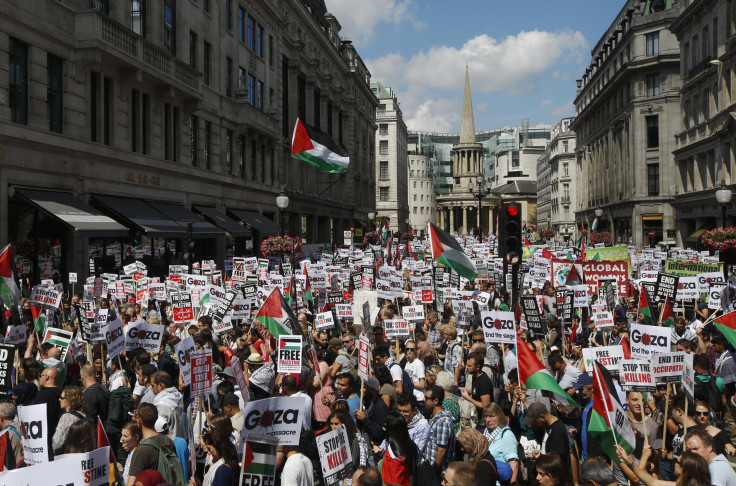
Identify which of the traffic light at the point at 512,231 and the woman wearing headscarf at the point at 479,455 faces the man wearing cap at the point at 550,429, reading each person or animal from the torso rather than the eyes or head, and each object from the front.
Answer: the traffic light

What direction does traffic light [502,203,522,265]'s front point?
toward the camera

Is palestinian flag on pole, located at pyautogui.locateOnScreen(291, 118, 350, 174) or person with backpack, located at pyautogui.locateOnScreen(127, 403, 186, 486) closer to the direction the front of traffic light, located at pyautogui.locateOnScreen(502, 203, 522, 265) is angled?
the person with backpack

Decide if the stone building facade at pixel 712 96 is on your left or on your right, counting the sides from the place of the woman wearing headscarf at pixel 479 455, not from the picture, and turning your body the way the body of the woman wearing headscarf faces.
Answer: on your right

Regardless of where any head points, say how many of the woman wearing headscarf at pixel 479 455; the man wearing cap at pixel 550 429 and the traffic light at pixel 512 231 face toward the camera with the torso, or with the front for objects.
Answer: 1

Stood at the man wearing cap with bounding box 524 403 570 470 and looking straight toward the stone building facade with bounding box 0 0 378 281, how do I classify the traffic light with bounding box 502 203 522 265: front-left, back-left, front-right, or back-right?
front-right

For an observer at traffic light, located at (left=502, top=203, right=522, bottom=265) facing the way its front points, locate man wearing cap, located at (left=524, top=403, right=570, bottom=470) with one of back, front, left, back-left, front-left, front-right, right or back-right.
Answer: front
